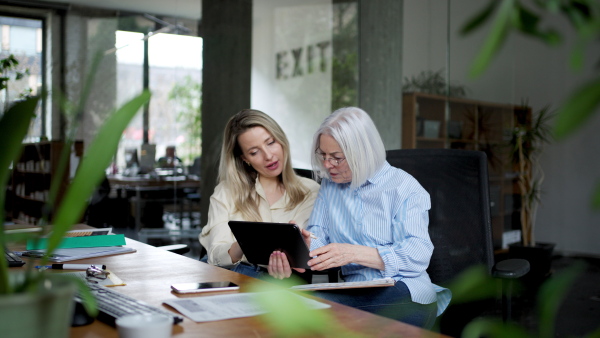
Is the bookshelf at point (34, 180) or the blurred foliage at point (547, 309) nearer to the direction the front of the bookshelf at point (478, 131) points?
the blurred foliage

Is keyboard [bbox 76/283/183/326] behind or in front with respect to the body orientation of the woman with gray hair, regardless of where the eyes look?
in front

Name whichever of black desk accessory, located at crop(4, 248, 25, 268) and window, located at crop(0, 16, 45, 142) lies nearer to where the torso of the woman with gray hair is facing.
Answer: the black desk accessory

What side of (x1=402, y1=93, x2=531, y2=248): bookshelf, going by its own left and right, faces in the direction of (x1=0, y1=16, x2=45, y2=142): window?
right

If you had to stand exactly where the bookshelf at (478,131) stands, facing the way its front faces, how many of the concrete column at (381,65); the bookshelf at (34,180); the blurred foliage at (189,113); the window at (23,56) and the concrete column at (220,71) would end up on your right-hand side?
5

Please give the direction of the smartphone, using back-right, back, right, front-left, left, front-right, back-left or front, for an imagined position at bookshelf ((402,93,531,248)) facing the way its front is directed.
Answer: front-right

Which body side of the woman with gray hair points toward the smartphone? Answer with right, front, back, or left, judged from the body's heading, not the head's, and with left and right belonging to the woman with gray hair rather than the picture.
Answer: front

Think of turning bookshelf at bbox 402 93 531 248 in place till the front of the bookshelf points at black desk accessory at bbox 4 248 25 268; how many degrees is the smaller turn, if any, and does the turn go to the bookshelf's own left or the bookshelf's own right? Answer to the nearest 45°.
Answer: approximately 45° to the bookshelf's own right

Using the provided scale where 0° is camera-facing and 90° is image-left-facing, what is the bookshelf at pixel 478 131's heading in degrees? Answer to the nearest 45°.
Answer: approximately 315°

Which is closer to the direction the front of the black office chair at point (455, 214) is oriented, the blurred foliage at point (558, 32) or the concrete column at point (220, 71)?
the blurred foliage

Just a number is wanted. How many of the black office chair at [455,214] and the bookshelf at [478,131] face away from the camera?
0

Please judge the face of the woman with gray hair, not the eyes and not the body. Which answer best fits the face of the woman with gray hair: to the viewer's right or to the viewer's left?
to the viewer's left

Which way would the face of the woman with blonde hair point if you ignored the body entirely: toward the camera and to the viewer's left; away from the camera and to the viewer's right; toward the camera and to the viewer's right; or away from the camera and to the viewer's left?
toward the camera and to the viewer's right

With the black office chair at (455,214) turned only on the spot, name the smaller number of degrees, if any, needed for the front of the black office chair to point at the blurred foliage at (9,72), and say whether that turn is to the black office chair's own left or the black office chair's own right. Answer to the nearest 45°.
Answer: approximately 90° to the black office chair's own right
